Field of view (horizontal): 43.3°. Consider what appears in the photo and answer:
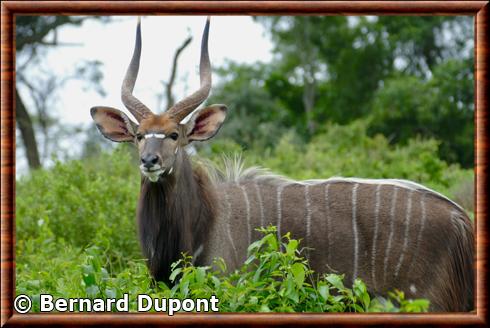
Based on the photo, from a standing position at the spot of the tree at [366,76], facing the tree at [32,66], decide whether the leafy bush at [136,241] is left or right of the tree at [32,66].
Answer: left
